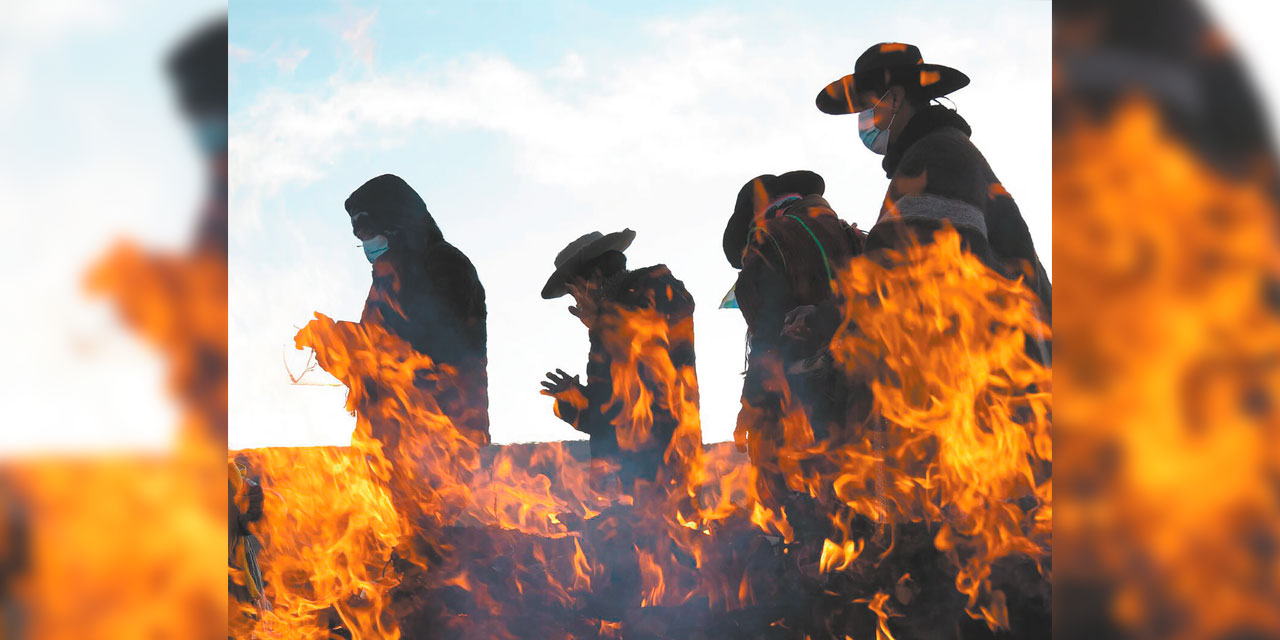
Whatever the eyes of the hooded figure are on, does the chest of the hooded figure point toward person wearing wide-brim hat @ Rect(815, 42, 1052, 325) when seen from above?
no

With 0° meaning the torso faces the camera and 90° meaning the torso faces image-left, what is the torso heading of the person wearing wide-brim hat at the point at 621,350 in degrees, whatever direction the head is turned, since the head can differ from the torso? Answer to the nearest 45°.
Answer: approximately 90°

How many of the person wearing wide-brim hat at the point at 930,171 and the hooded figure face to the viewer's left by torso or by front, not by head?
2

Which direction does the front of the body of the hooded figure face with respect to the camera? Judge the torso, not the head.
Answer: to the viewer's left

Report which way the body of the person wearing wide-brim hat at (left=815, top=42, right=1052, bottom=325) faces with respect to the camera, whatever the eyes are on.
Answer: to the viewer's left

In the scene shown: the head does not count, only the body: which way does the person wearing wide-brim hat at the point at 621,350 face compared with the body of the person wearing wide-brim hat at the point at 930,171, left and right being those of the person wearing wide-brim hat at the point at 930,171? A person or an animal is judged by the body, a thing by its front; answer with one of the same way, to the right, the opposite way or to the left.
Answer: the same way

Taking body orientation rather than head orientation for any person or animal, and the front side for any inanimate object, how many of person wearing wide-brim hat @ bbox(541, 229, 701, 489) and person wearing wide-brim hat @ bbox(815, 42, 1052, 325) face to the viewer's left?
2

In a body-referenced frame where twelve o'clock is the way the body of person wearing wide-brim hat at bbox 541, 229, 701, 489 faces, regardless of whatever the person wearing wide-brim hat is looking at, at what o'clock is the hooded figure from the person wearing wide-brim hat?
The hooded figure is roughly at 12 o'clock from the person wearing wide-brim hat.

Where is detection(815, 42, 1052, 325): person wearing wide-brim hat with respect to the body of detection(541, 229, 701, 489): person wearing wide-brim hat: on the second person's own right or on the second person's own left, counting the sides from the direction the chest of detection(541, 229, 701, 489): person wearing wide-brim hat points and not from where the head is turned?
on the second person's own left

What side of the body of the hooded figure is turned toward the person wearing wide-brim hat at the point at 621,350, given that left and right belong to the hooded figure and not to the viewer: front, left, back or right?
back

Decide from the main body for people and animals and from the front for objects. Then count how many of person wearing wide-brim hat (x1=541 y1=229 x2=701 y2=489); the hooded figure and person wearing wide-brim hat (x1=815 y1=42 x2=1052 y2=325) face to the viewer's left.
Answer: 3
